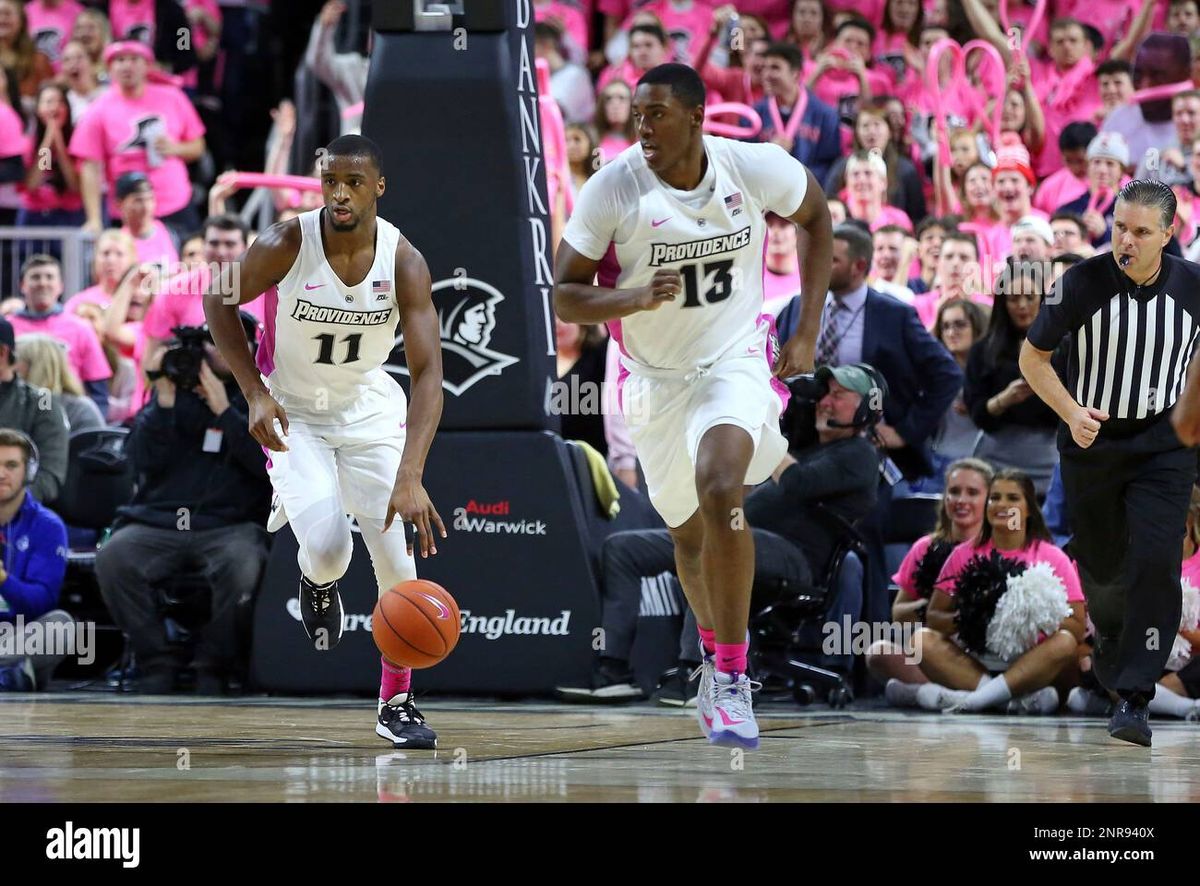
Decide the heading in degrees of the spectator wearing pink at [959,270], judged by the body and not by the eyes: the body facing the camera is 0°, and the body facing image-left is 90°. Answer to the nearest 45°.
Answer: approximately 0°

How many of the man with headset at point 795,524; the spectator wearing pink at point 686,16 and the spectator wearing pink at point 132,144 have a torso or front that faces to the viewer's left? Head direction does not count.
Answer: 1

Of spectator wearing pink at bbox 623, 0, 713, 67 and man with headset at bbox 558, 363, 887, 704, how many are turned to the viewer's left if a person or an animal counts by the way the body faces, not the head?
1

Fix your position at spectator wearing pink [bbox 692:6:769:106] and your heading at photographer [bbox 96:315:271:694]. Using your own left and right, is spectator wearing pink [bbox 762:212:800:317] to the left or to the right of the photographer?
left

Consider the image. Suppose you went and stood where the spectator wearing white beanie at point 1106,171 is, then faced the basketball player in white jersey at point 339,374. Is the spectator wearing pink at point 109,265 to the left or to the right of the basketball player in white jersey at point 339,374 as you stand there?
right

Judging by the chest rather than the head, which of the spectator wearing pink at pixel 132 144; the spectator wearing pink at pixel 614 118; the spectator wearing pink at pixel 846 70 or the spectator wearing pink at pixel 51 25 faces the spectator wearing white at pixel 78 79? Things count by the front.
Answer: the spectator wearing pink at pixel 51 25

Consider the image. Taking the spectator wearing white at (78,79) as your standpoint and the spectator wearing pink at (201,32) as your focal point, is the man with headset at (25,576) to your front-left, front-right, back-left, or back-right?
back-right

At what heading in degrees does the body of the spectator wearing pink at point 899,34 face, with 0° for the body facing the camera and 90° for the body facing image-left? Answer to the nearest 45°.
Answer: approximately 0°

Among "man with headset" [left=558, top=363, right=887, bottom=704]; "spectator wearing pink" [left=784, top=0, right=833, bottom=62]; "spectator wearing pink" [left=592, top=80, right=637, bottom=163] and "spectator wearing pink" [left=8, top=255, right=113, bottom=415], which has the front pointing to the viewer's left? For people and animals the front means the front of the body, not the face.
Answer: the man with headset
